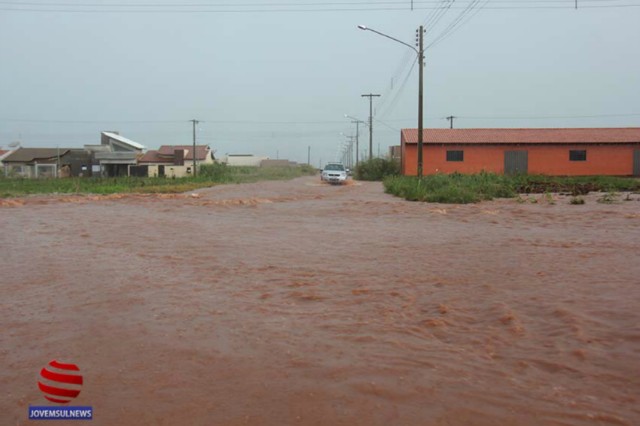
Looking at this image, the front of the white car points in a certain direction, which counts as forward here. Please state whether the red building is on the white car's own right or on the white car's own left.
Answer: on the white car's own left

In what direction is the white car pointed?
toward the camera

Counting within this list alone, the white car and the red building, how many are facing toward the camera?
2

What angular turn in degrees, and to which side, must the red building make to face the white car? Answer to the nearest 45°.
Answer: approximately 90° to its right
